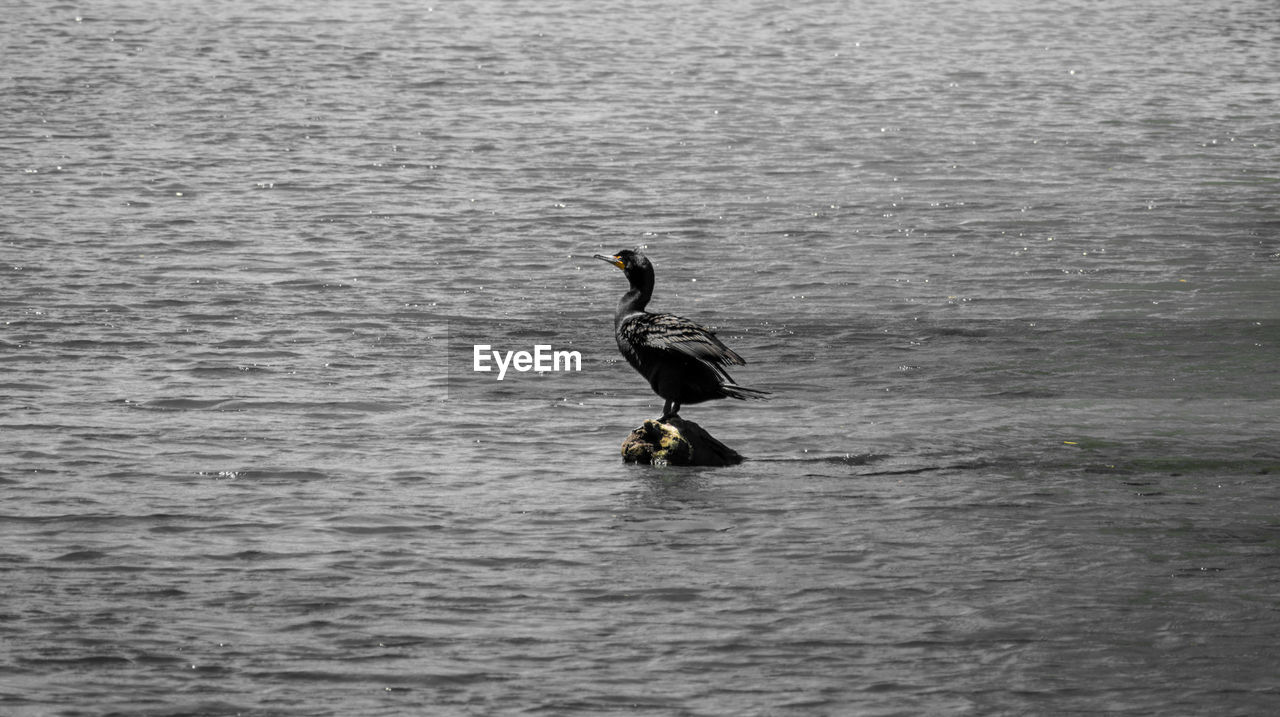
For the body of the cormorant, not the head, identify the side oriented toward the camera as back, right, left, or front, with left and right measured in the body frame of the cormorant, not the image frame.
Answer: left
